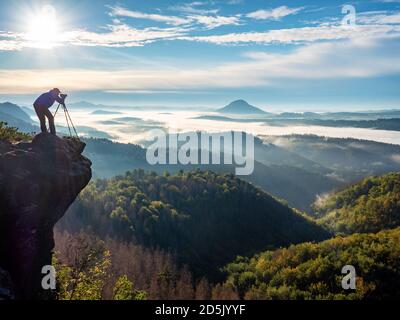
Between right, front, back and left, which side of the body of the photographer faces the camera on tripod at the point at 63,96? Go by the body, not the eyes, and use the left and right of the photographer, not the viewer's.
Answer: front

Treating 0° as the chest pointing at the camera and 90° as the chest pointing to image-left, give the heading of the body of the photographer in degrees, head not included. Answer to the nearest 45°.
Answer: approximately 270°
